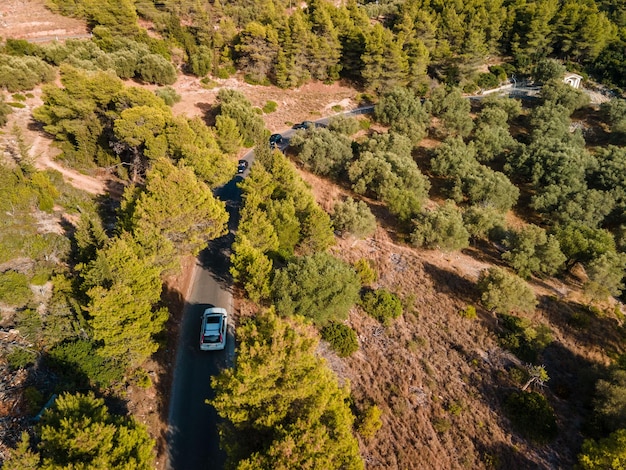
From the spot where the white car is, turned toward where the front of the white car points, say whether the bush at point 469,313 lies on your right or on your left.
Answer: on your right

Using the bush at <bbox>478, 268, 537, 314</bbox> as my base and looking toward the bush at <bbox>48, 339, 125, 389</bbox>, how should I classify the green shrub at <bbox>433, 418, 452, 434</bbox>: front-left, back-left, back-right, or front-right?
front-left

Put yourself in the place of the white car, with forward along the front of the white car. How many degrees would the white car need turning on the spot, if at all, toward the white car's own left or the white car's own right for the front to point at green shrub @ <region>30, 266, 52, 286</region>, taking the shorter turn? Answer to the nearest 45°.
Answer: approximately 90° to the white car's own left

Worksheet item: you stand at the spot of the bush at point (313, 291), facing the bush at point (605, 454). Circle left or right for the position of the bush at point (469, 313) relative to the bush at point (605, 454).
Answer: left

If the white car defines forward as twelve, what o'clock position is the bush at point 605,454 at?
The bush is roughly at 4 o'clock from the white car.

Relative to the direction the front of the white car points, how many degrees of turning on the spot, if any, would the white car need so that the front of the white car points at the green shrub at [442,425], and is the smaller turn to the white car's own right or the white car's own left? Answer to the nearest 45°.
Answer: approximately 135° to the white car's own right

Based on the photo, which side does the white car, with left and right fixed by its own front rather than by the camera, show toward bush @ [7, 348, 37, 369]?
left

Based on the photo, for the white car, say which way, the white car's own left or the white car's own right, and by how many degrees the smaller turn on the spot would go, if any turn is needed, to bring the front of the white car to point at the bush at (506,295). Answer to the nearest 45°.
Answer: approximately 90° to the white car's own right

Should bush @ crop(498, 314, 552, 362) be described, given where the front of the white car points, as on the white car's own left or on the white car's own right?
on the white car's own right

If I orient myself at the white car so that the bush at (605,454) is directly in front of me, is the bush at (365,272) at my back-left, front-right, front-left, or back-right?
front-left

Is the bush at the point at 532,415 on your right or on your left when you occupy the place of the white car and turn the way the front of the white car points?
on your right

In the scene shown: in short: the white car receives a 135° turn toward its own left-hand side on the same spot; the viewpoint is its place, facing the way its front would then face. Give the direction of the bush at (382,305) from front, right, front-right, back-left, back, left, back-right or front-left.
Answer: back-left

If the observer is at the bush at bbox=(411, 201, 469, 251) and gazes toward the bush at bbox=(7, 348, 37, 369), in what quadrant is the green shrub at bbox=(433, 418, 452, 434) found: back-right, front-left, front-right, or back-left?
front-left

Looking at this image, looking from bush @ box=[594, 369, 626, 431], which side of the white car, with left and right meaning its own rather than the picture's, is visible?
right

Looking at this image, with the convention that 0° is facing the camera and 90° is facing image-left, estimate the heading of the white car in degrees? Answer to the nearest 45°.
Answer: approximately 180°

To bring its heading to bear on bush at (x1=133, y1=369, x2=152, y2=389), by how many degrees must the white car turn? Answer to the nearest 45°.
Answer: approximately 135° to its left

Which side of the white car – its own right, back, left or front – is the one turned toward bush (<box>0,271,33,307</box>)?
left

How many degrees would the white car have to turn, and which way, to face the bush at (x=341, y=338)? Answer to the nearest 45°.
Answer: approximately 90° to its right
